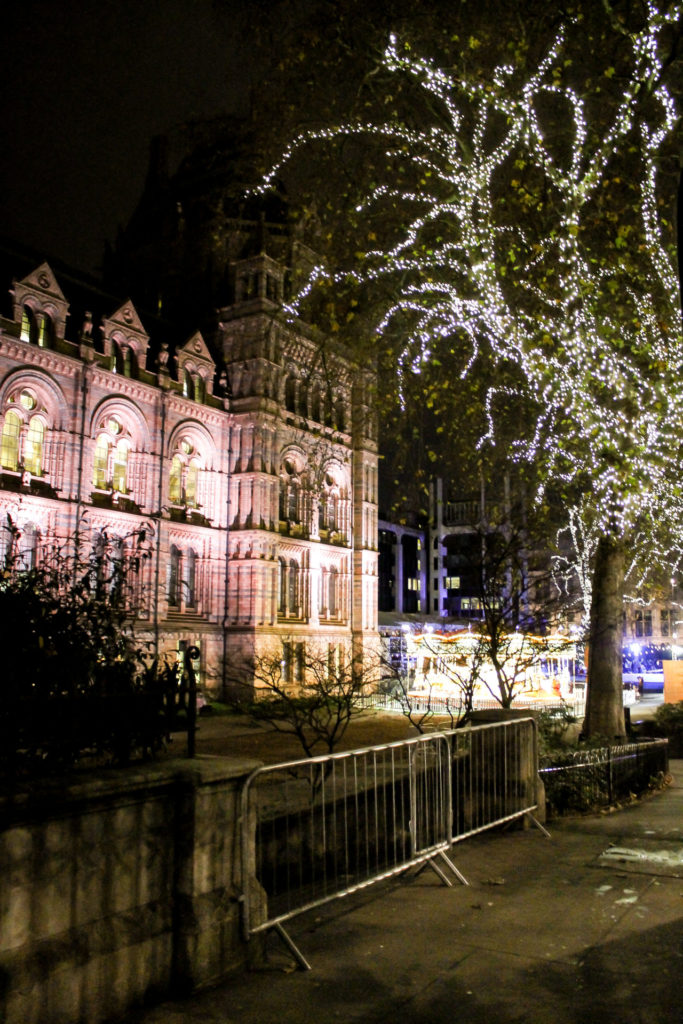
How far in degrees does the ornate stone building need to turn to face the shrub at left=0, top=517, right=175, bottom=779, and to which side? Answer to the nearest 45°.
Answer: approximately 45° to its right

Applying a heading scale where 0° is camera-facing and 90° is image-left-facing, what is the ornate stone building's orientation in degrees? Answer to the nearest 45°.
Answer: approximately 315°

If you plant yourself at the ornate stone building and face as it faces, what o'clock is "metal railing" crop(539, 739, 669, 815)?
The metal railing is roughly at 1 o'clock from the ornate stone building.

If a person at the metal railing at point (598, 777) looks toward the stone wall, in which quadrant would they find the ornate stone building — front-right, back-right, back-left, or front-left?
back-right

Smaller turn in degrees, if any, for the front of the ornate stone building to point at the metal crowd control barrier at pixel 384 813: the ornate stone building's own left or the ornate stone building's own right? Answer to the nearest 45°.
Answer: approximately 45° to the ornate stone building's own right

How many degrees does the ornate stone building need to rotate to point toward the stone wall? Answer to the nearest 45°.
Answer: approximately 45° to its right
